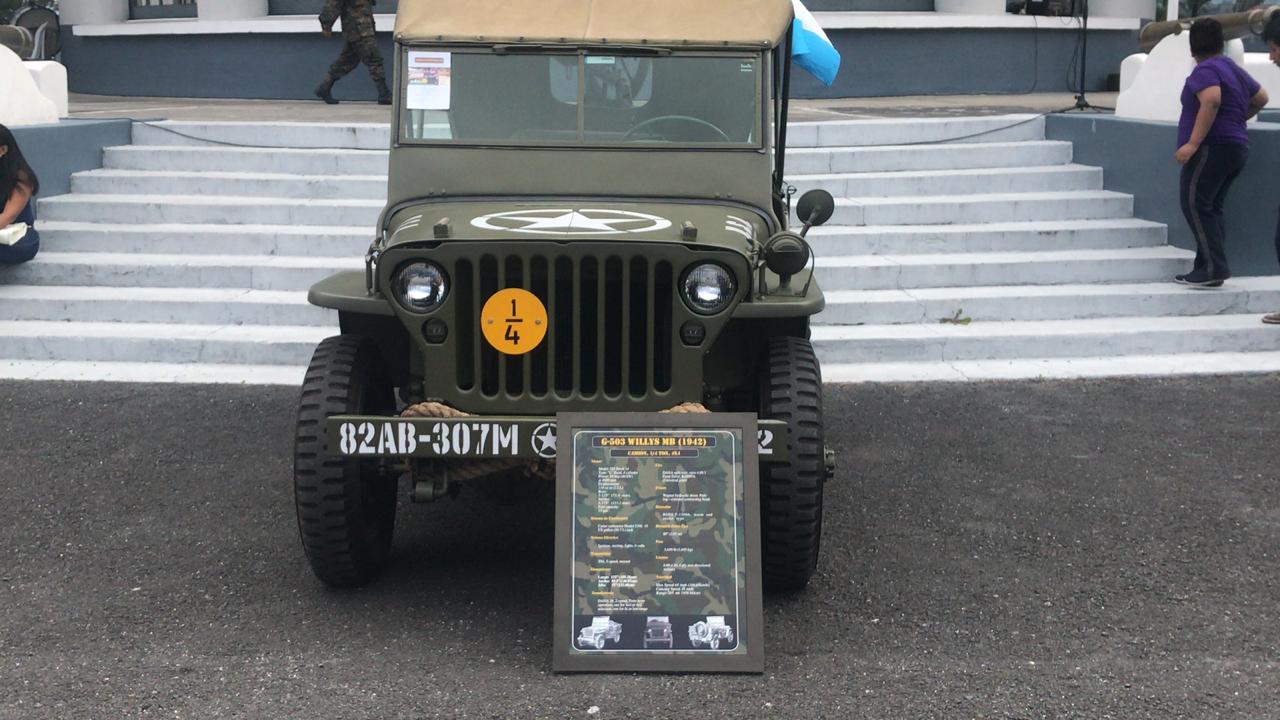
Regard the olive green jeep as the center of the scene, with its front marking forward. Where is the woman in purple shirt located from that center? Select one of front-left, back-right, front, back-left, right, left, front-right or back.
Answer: back-left

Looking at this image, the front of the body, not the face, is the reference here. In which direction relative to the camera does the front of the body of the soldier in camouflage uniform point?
to the viewer's right

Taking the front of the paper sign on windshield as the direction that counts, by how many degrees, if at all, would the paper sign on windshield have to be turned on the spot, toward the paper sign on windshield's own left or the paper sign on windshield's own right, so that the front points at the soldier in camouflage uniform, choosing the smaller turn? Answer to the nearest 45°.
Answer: approximately 180°

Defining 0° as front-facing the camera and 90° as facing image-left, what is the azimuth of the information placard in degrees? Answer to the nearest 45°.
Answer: approximately 0°

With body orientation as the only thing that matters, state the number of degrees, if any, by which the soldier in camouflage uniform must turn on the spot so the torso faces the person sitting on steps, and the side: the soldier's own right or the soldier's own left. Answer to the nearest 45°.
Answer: approximately 90° to the soldier's own right

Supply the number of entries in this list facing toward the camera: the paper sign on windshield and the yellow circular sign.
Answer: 2

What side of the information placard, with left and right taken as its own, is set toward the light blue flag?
back
